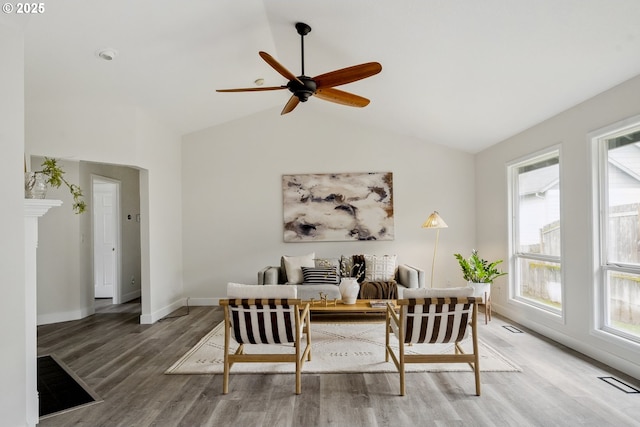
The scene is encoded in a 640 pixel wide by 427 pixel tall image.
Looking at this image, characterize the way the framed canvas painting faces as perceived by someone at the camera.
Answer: facing the viewer

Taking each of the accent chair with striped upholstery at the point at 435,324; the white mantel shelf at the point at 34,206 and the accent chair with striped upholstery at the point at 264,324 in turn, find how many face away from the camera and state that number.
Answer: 2

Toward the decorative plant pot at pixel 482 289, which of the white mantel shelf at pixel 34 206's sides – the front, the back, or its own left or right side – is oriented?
front

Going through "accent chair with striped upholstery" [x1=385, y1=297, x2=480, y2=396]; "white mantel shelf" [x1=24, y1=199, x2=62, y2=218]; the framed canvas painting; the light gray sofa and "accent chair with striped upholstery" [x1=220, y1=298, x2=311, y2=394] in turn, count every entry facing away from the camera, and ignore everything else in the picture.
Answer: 2

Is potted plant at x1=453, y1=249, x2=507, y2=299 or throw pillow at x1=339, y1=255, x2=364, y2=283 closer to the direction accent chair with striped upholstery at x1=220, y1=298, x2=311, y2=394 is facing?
the throw pillow

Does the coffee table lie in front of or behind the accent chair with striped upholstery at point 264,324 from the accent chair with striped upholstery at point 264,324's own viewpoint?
in front

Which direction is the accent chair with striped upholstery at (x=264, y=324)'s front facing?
away from the camera

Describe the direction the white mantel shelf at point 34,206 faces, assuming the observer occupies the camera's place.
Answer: facing to the right of the viewer

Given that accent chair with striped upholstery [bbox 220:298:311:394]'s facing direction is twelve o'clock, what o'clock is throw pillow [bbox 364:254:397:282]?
The throw pillow is roughly at 1 o'clock from the accent chair with striped upholstery.

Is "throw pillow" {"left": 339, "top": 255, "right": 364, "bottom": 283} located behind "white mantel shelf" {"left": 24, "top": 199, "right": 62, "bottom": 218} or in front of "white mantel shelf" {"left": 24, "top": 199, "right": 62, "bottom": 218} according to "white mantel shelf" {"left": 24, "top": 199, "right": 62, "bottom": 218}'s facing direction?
in front

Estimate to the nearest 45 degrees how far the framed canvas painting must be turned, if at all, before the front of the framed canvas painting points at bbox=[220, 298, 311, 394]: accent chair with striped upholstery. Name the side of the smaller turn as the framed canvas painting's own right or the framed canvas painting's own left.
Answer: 0° — it already faces it

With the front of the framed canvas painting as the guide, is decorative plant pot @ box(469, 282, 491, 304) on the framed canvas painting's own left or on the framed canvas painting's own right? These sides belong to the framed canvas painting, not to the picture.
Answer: on the framed canvas painting's own left

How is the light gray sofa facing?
toward the camera

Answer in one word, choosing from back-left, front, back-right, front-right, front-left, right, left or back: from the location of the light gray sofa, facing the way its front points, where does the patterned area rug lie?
front

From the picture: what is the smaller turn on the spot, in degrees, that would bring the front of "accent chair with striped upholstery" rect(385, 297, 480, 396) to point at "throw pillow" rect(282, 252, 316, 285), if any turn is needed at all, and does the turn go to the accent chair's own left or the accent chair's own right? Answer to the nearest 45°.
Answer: approximately 45° to the accent chair's own left

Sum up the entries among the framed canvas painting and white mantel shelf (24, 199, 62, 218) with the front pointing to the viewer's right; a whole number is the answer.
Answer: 1

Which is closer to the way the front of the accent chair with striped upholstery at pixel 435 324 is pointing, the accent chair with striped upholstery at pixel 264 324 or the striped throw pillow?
the striped throw pillow
